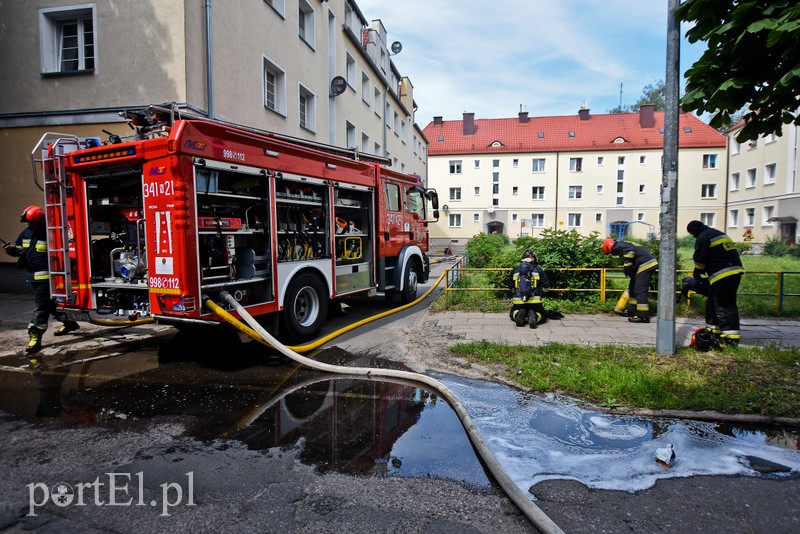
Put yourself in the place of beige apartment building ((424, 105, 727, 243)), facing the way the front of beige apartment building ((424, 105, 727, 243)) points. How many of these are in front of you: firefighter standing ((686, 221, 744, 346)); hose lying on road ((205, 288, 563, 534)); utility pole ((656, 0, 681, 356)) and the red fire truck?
4

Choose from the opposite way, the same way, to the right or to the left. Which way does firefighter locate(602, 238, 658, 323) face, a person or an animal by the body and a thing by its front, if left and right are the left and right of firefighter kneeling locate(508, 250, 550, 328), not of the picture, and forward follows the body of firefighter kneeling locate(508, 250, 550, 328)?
to the left

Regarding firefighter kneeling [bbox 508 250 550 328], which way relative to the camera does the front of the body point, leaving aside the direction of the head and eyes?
away from the camera

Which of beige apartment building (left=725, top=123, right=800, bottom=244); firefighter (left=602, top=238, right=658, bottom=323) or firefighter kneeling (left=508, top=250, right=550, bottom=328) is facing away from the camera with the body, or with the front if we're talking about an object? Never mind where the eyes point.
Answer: firefighter kneeling (left=508, top=250, right=550, bottom=328)

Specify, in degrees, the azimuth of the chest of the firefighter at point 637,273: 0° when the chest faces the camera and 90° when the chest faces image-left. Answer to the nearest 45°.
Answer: approximately 90°

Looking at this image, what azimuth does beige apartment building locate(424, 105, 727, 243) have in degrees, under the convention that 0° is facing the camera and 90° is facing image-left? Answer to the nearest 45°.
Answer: approximately 0°

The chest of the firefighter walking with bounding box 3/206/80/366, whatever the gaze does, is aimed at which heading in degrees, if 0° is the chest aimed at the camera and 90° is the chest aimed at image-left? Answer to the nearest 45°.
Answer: approximately 90°

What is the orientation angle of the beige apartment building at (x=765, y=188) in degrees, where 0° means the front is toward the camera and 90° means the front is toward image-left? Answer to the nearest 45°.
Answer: approximately 45°

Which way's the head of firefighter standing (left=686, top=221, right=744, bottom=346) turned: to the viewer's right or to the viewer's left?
to the viewer's left

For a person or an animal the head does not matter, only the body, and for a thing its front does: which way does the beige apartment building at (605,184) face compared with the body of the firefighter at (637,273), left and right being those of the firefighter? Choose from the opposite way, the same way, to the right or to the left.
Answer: to the left
